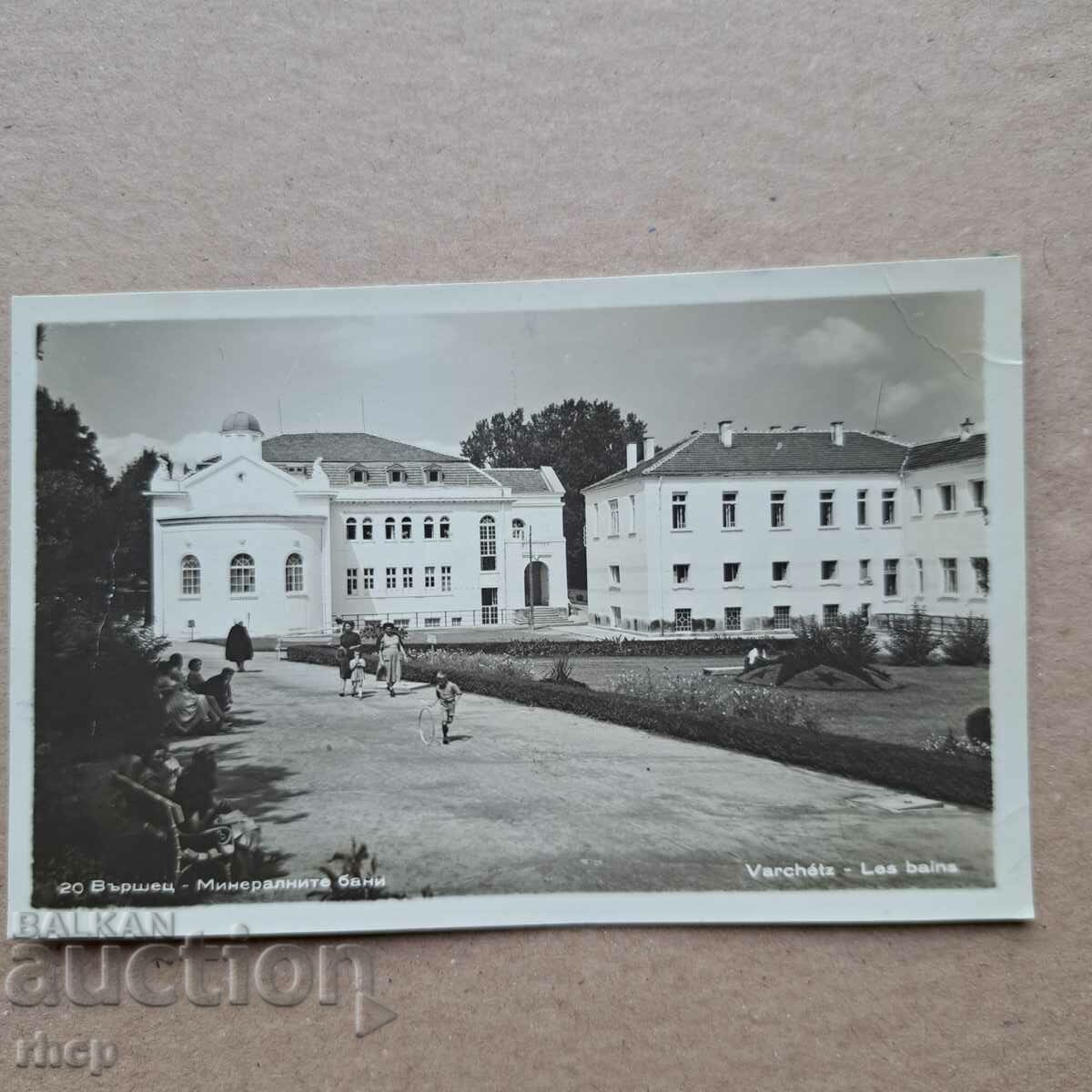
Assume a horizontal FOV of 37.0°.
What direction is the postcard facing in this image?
toward the camera
